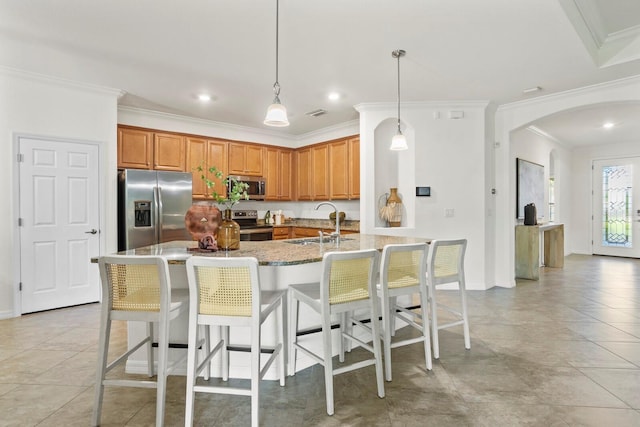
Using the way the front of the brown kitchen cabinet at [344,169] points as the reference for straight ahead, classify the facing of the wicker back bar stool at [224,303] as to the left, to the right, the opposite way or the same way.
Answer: the opposite way

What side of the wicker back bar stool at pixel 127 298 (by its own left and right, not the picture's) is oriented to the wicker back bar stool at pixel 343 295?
right

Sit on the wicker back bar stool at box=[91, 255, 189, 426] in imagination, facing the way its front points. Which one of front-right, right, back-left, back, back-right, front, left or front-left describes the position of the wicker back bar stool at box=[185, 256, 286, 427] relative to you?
right

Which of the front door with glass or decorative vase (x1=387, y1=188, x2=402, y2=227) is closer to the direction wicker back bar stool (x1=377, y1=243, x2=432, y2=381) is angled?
the decorative vase

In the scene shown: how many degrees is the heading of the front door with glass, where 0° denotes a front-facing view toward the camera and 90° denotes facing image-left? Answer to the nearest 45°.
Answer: approximately 0°

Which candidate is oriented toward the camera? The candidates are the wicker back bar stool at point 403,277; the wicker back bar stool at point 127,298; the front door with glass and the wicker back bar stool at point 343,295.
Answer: the front door with glass

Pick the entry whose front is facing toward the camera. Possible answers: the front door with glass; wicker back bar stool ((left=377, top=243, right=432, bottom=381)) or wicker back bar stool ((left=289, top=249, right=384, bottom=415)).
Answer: the front door with glass

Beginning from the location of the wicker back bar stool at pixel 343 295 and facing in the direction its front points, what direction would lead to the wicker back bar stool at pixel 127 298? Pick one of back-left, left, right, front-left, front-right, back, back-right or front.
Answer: front-left

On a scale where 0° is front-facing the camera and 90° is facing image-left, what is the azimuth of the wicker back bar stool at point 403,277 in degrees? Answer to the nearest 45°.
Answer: approximately 135°

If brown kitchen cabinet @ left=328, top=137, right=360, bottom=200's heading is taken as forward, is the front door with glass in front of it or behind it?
behind

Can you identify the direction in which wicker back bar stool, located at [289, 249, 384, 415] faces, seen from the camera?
facing away from the viewer and to the left of the viewer

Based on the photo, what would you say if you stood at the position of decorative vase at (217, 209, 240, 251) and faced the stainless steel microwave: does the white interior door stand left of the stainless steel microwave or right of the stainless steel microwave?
left

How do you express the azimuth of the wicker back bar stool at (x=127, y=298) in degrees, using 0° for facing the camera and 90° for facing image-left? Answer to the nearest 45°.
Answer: approximately 225°

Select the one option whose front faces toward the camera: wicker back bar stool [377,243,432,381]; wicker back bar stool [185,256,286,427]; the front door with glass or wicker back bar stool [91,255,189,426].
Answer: the front door with glass
